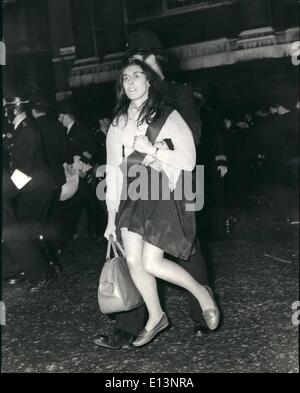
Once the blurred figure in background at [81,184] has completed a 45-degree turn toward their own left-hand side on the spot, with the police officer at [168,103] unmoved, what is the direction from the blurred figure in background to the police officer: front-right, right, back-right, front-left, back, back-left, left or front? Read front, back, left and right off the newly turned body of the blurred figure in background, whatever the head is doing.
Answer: front-left
